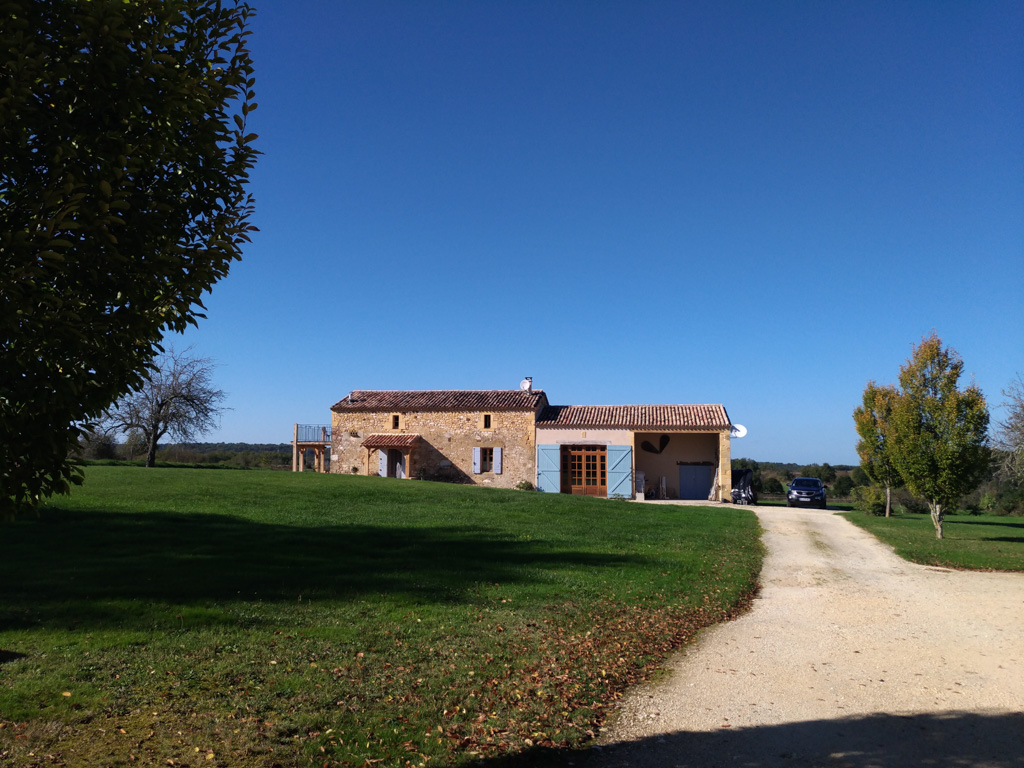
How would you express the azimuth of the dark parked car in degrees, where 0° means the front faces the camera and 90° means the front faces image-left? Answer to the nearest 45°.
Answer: approximately 0°

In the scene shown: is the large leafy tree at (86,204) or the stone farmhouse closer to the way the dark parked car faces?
the large leafy tree

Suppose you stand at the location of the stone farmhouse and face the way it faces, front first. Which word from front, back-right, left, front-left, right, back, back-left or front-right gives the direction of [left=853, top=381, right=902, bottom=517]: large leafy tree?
front-left

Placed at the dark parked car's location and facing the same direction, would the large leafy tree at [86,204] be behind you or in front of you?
in front

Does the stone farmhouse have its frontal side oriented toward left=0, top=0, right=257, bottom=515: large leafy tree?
yes

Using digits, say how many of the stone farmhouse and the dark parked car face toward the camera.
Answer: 2

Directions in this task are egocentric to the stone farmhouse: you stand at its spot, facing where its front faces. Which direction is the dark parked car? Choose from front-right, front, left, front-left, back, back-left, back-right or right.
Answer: left

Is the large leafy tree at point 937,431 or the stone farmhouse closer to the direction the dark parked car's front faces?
the large leafy tree

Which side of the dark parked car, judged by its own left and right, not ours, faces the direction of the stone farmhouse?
right
